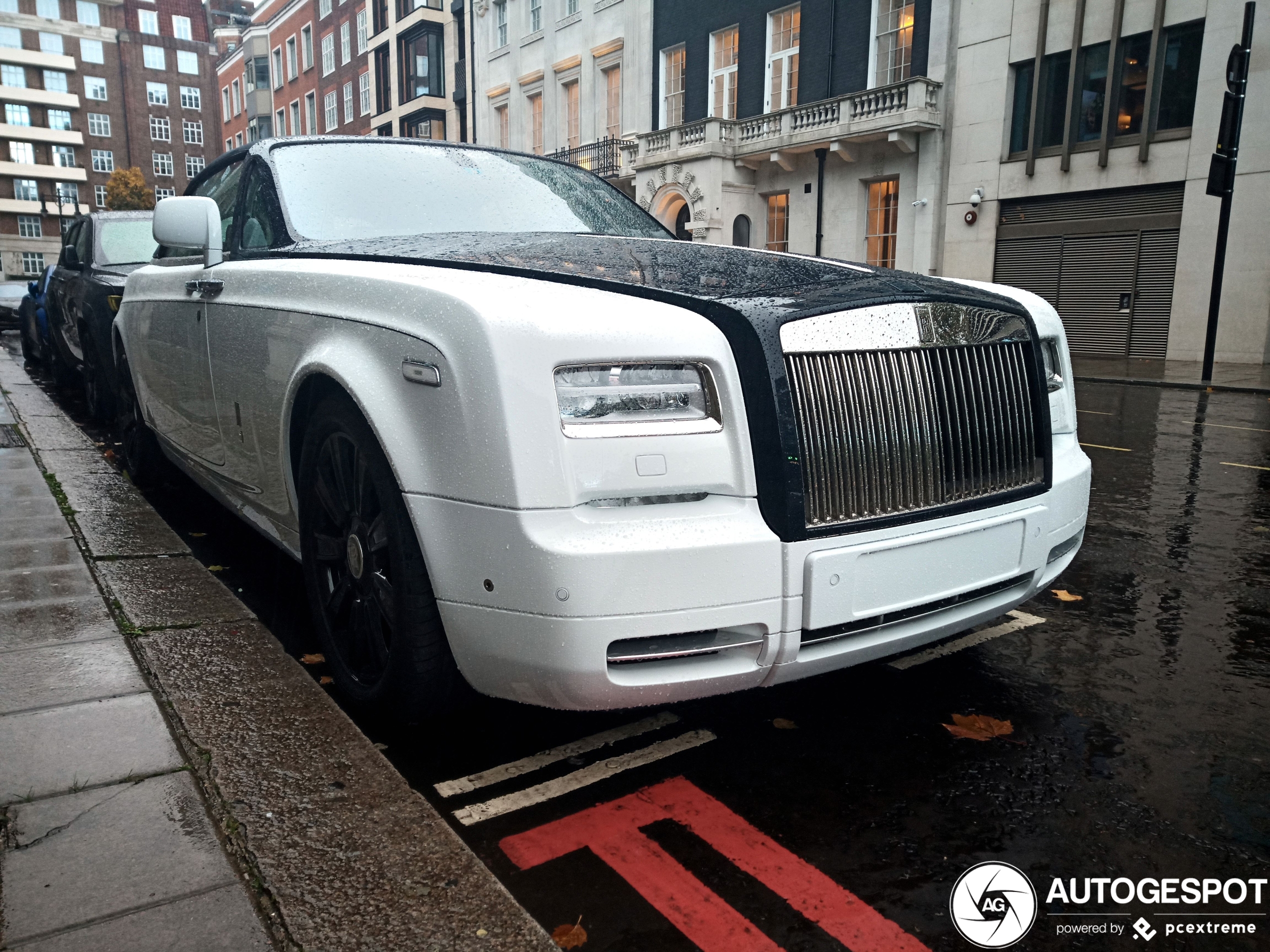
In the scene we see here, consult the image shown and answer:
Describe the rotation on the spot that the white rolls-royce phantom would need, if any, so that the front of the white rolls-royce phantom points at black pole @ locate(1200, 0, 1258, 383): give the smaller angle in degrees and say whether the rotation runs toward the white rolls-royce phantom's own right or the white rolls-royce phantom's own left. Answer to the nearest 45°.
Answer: approximately 90° to the white rolls-royce phantom's own left

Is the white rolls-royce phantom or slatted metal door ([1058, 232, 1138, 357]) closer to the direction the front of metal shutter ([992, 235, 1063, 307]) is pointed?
the white rolls-royce phantom

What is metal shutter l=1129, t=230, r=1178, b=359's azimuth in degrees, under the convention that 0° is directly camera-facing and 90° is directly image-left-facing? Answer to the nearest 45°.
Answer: approximately 0°

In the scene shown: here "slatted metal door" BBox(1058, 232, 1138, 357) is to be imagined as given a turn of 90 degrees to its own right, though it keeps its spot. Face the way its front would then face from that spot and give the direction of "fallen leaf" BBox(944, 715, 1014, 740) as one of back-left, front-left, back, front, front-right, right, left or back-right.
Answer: left

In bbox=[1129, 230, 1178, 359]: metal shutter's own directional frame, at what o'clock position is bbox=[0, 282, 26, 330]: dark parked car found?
The dark parked car is roughly at 2 o'clock from the metal shutter.

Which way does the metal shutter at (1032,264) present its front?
toward the camera

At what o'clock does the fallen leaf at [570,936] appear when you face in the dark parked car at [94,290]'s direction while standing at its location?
The fallen leaf is roughly at 12 o'clock from the dark parked car.

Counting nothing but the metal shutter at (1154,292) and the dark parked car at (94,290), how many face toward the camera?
2

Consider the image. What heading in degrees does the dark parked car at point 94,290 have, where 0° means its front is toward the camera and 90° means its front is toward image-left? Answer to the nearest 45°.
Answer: approximately 0°

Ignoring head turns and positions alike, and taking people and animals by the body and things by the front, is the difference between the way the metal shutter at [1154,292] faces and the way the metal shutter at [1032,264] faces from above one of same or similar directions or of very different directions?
same or similar directions

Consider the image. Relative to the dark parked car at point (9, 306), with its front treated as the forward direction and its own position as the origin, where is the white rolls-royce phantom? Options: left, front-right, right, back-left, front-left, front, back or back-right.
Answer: front

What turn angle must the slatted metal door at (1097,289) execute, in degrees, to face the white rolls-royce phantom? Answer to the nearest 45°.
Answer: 0° — it already faces it

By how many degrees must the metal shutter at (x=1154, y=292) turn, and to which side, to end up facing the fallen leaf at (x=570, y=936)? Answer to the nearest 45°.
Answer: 0° — it already faces it

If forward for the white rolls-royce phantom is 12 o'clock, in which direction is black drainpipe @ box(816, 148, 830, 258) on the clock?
The black drainpipe is roughly at 8 o'clock from the white rolls-royce phantom.

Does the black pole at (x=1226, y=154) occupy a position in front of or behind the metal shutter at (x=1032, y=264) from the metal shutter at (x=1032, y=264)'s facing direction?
in front

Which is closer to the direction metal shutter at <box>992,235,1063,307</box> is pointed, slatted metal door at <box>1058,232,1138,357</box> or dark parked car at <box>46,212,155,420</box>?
the dark parked car

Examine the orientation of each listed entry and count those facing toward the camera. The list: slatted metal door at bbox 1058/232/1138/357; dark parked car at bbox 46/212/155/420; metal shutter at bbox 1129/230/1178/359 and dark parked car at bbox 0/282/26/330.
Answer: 4

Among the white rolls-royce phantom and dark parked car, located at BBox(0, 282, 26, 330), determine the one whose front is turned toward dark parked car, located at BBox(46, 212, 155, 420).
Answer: dark parked car, located at BBox(0, 282, 26, 330)

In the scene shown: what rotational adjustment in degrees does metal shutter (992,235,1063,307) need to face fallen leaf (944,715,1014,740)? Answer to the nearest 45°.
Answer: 0° — it already faces it

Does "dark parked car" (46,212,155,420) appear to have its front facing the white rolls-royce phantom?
yes

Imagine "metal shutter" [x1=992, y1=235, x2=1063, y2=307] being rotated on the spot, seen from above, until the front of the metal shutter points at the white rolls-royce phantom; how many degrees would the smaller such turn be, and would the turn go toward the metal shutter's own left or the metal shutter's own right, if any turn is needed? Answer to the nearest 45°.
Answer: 0° — it already faces it

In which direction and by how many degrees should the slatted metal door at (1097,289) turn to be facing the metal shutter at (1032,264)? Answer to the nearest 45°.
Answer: approximately 135° to its right

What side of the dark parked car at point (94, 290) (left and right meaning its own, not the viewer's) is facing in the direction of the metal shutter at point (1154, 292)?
left
